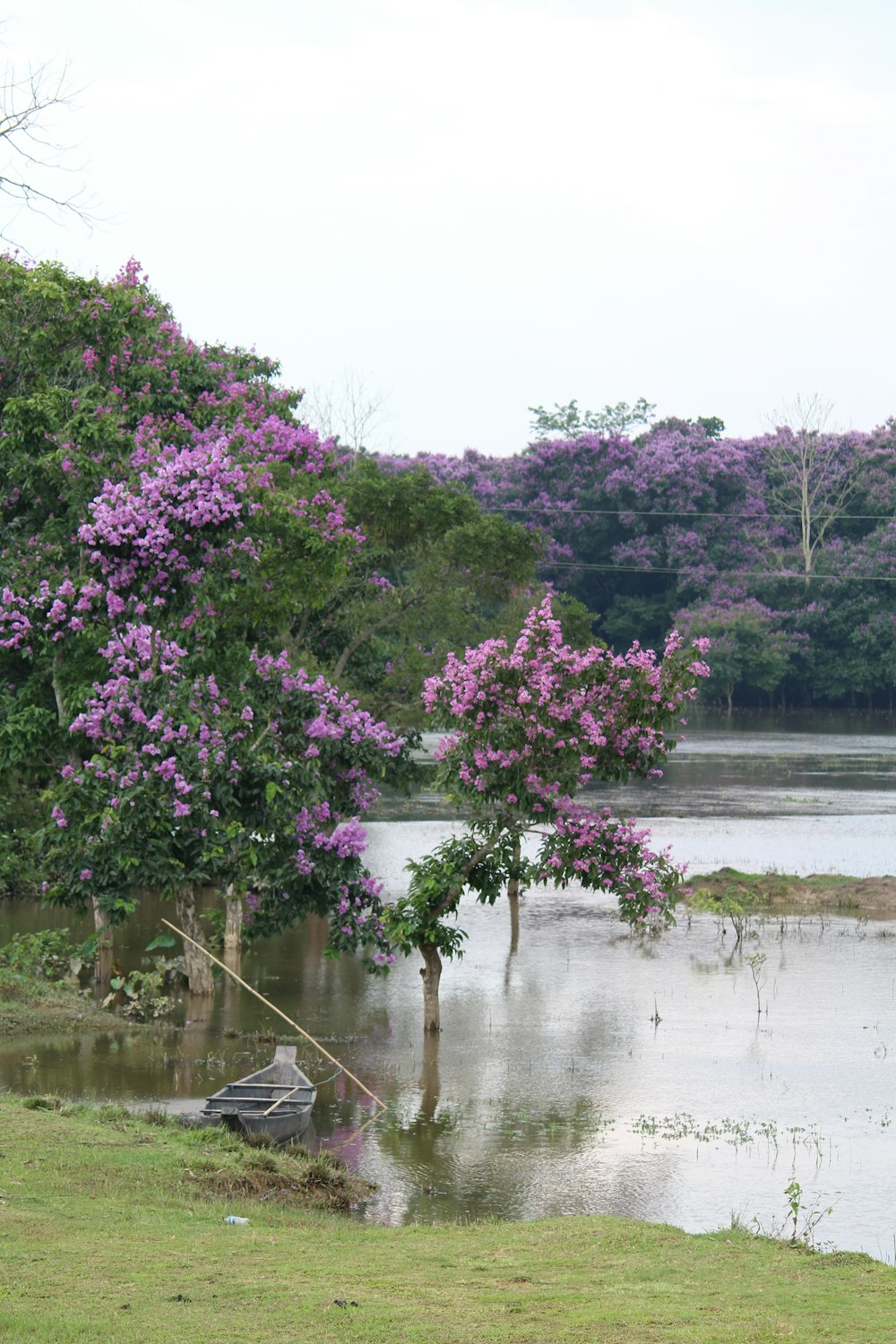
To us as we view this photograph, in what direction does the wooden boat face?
facing away from the viewer and to the right of the viewer

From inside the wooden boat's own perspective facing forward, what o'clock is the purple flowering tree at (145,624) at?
The purple flowering tree is roughly at 10 o'clock from the wooden boat.

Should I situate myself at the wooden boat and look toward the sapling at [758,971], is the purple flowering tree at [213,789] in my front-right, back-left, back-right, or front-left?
front-left

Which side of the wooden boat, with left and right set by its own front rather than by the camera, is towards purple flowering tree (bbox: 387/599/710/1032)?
front

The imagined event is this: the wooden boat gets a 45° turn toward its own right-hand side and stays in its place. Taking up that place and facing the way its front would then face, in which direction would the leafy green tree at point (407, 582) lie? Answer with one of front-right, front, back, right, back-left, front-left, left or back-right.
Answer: left

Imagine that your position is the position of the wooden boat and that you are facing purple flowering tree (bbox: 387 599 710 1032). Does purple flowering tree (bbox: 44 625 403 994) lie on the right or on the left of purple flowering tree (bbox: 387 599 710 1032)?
left
